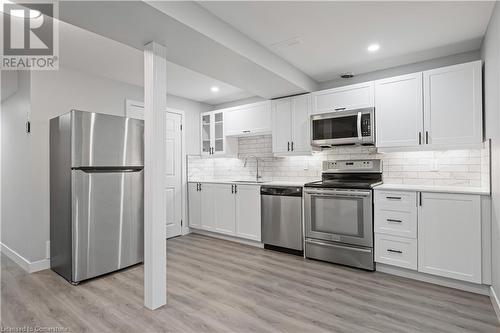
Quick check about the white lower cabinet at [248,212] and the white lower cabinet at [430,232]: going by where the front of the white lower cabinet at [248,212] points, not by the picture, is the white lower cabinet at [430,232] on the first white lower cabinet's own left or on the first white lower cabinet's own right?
on the first white lower cabinet's own left

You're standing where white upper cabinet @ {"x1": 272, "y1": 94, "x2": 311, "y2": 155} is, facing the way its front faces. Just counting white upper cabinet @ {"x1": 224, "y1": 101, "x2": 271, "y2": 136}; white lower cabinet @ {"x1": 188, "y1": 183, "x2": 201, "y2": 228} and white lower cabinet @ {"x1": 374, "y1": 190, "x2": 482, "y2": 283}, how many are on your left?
1

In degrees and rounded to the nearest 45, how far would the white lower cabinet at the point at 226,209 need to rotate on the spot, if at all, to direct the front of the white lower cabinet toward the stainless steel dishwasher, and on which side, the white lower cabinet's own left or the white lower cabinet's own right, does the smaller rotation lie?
approximately 90° to the white lower cabinet's own left

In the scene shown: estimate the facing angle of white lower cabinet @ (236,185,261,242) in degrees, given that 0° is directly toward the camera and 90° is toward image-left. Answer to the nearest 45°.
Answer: approximately 45°

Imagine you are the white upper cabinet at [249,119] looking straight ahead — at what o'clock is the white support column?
The white support column is roughly at 11 o'clock from the white upper cabinet.

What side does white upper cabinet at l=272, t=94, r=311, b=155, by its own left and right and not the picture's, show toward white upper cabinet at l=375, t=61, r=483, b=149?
left

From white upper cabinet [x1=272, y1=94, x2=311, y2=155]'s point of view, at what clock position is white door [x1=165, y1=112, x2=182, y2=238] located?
The white door is roughly at 2 o'clock from the white upper cabinet.

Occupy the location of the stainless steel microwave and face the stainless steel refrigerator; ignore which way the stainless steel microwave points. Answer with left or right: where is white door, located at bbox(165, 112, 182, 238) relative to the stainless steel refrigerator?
right

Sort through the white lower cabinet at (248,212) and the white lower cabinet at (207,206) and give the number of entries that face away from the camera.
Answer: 0
